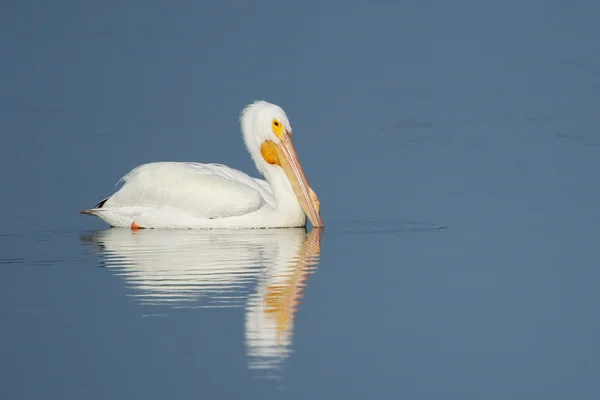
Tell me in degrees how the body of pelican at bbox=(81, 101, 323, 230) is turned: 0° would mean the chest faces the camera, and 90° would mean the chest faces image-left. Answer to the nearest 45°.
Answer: approximately 270°
